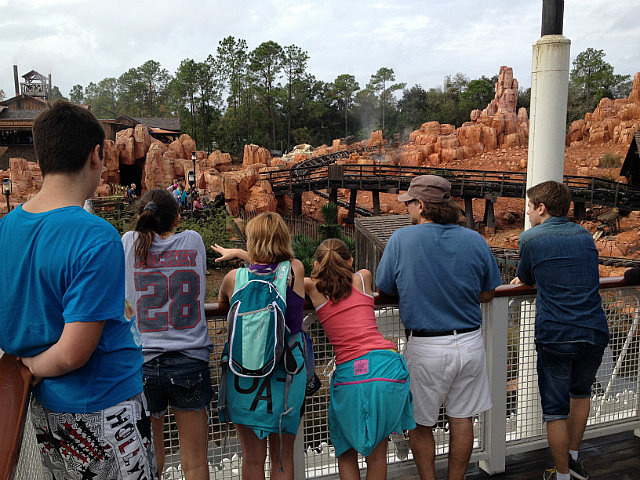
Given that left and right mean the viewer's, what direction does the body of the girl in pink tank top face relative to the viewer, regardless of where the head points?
facing away from the viewer

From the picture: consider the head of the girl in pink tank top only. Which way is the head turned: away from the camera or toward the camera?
away from the camera

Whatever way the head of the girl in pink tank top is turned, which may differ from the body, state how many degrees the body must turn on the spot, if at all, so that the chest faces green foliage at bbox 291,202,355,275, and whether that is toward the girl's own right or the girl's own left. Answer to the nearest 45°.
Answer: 0° — they already face it

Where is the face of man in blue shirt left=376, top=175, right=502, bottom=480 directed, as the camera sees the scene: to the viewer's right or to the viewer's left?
to the viewer's left

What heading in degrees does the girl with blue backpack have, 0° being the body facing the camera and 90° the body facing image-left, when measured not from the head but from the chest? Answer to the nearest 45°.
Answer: approximately 180°

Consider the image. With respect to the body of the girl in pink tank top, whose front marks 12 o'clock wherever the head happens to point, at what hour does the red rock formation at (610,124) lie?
The red rock formation is roughly at 1 o'clock from the girl in pink tank top.

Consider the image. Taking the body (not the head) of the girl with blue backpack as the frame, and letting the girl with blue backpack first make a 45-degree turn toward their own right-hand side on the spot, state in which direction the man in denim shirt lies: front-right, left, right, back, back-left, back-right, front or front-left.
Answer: front-right

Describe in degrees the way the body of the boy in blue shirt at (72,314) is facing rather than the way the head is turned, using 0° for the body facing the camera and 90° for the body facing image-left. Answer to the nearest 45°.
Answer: approximately 225°

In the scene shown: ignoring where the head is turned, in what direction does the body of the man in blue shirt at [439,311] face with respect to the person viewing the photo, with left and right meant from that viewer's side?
facing away from the viewer
